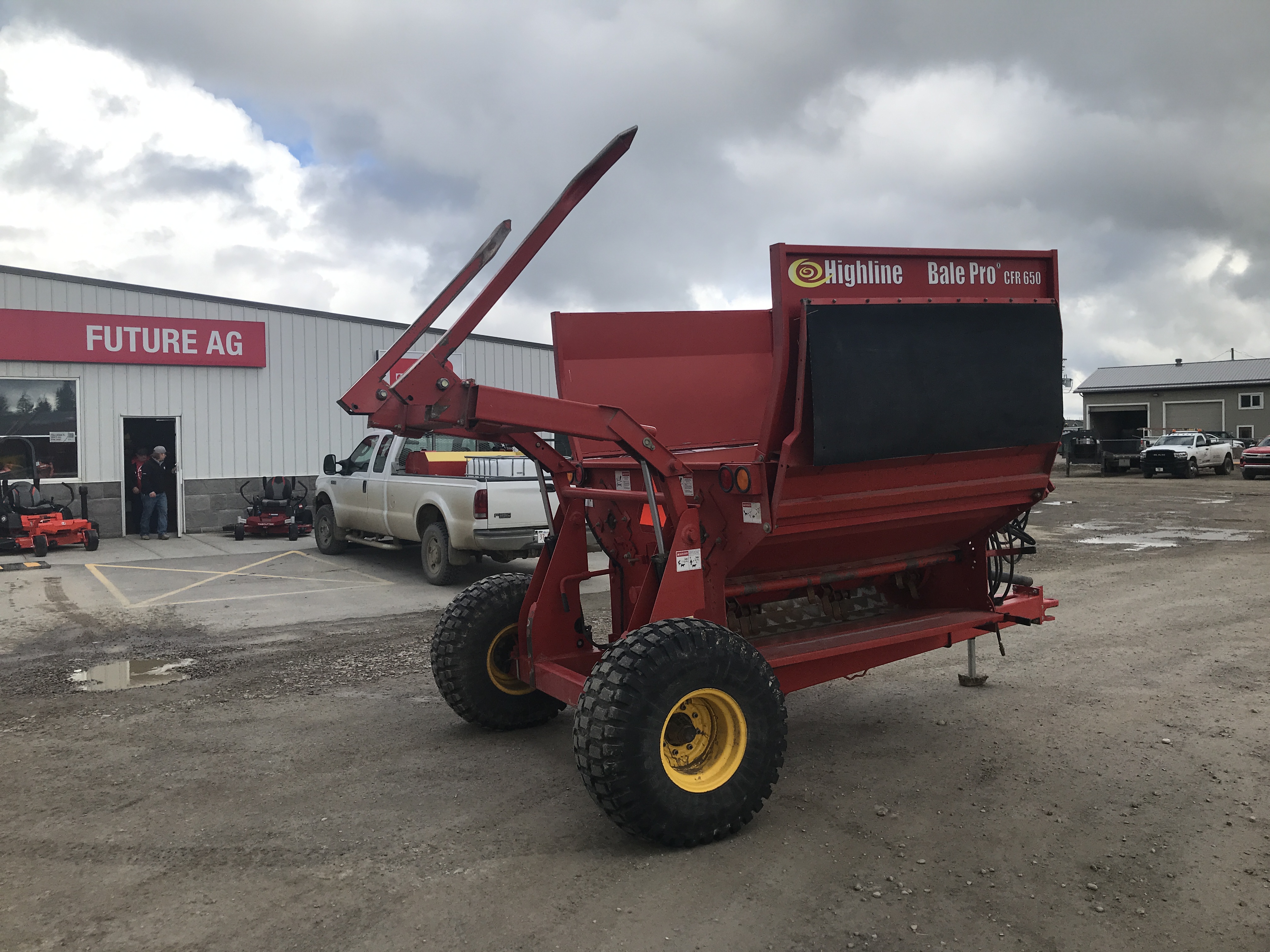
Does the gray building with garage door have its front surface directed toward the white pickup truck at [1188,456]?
yes

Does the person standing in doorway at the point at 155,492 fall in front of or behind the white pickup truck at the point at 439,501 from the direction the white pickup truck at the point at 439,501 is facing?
in front

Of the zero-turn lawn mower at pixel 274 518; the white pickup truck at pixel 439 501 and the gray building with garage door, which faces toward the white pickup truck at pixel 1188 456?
the gray building with garage door

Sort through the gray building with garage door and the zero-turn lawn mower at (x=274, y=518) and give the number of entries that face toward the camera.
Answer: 2

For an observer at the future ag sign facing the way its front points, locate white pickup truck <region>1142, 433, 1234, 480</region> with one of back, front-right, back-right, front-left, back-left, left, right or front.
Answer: front-left

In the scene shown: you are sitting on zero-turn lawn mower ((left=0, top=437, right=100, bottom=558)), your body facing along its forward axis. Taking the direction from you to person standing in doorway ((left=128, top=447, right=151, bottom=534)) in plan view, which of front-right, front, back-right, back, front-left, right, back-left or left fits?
left

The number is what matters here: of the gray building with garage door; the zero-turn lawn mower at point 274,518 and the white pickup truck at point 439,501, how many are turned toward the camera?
2

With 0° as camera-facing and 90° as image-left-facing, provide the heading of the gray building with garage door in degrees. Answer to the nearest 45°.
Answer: approximately 0°

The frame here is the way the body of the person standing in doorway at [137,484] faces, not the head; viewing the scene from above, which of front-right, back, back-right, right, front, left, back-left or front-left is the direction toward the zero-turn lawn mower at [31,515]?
right

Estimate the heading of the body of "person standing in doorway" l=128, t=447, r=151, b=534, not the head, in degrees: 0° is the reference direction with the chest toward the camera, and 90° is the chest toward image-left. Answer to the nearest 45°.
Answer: approximately 315°

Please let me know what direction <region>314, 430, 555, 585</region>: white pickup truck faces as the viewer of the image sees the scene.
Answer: facing away from the viewer and to the left of the viewer

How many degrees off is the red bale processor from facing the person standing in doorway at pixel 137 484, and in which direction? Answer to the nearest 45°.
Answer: approximately 90° to its left

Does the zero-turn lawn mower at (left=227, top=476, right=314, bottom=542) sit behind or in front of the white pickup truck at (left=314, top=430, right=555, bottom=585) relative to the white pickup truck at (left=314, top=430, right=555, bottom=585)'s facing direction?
in front

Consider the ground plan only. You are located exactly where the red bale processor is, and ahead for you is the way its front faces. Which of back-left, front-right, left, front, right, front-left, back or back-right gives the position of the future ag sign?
left

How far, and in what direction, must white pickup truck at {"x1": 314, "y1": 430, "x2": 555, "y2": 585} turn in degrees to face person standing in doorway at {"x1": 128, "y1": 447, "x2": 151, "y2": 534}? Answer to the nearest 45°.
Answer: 0° — it already faces them
